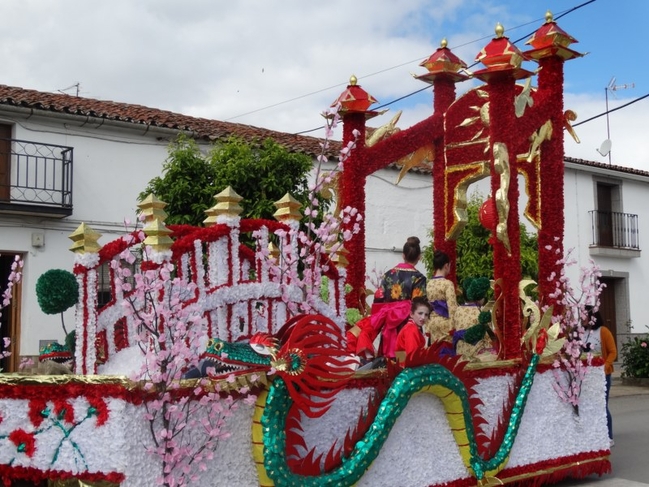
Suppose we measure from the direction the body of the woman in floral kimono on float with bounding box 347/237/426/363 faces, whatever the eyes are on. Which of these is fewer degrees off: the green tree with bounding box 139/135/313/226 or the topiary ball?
the green tree

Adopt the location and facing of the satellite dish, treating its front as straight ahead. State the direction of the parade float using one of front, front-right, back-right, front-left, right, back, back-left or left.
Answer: front-left

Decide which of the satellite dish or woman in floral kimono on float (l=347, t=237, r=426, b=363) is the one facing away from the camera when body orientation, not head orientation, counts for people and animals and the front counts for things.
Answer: the woman in floral kimono on float

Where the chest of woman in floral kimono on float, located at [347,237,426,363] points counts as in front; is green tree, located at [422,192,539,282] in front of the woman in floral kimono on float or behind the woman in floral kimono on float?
in front

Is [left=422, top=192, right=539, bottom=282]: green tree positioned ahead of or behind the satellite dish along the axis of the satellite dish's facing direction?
ahead

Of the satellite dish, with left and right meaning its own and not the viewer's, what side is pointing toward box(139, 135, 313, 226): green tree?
front

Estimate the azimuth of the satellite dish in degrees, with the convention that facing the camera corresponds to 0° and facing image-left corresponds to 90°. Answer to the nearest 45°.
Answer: approximately 45°

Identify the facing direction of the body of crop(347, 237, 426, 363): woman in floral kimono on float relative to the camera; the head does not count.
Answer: away from the camera

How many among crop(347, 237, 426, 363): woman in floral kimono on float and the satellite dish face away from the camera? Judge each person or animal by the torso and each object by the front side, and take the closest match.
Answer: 1

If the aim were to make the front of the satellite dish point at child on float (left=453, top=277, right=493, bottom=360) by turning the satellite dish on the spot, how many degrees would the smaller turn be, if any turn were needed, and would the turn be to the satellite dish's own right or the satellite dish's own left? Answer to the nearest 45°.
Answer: approximately 45° to the satellite dish's own left
